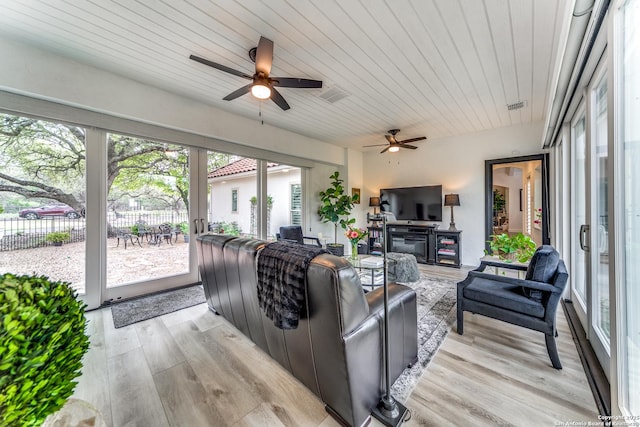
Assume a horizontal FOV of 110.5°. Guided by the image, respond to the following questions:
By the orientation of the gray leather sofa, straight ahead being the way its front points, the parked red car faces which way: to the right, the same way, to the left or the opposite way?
the opposite way

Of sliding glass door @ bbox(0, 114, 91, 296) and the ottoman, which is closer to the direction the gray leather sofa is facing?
the ottoman

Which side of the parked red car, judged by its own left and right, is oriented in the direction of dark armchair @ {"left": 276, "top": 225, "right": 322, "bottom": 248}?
left

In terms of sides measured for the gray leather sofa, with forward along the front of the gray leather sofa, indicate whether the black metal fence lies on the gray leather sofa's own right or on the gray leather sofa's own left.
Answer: on the gray leather sofa's own left

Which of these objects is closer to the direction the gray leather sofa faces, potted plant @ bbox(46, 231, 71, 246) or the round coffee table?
the round coffee table

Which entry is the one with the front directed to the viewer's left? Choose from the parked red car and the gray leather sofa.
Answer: the parked red car

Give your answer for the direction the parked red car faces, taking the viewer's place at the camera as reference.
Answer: facing to the left of the viewer

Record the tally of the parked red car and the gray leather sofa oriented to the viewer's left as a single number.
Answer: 1

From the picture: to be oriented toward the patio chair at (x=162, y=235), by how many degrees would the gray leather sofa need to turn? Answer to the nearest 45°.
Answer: approximately 90° to its left

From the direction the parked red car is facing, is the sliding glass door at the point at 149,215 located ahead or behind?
behind

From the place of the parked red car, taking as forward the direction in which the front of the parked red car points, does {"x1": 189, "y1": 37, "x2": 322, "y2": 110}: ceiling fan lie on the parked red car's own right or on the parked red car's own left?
on the parked red car's own left

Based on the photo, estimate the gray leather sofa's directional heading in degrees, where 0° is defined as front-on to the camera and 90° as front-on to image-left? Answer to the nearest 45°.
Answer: approximately 225°

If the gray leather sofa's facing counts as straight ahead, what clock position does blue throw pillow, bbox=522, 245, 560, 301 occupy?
The blue throw pillow is roughly at 1 o'clock from the gray leather sofa.
